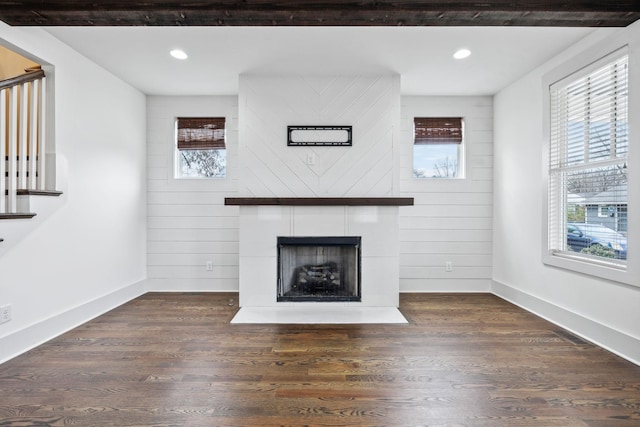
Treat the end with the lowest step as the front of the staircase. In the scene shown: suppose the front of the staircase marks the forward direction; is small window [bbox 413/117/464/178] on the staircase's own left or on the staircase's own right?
on the staircase's own left

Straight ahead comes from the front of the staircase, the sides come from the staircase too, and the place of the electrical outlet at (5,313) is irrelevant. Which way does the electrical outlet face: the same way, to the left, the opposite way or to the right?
to the left

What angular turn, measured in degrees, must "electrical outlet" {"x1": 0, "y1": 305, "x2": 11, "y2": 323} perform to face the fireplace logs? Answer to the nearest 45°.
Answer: approximately 45° to its left

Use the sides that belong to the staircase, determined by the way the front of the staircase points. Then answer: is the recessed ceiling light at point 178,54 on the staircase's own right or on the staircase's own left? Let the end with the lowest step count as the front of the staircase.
on the staircase's own left

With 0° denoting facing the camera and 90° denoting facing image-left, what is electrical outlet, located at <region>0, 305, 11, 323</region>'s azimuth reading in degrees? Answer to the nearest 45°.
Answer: approximately 315°

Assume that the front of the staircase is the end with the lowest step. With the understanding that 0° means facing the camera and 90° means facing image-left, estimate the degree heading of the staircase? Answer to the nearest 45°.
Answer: approximately 45°

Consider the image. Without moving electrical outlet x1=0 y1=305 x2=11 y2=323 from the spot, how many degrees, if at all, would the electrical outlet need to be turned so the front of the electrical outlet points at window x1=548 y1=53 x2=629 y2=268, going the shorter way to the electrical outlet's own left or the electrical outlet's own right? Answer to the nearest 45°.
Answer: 0° — it already faces it

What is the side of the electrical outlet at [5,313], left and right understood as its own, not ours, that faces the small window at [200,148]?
left

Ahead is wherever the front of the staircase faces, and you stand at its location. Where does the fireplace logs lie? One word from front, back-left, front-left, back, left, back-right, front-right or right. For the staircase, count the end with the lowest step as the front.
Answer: back-left
